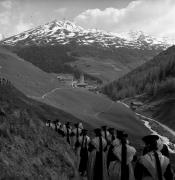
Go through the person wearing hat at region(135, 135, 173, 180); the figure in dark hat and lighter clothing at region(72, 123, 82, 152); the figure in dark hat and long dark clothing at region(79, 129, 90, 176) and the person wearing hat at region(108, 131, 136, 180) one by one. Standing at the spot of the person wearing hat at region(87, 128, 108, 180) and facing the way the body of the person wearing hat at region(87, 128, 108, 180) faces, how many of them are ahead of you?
2

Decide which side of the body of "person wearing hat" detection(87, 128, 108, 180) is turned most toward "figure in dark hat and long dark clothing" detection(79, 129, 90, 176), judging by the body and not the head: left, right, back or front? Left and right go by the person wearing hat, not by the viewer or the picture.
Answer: front

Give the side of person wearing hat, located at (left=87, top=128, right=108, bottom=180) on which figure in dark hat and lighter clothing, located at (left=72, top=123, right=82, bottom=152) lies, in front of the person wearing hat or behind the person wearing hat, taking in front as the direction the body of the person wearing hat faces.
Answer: in front

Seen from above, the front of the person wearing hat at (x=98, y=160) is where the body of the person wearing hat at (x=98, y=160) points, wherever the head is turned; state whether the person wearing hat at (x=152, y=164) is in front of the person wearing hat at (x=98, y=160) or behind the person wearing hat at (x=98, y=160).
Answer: behind

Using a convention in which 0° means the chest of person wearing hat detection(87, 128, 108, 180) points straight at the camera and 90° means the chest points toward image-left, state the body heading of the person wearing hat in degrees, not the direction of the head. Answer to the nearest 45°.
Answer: approximately 180°

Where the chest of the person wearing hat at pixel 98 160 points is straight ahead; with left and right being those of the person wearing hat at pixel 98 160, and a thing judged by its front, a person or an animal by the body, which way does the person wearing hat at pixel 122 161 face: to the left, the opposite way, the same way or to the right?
the same way

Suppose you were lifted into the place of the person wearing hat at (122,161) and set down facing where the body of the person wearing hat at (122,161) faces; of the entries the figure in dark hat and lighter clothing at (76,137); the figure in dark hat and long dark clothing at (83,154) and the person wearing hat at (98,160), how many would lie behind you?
0

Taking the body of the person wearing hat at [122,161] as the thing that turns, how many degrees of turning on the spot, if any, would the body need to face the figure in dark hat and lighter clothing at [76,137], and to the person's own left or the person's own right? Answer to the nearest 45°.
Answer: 0° — they already face them

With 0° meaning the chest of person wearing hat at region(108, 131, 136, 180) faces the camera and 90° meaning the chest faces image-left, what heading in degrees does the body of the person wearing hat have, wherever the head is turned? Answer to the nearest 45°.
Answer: approximately 180°

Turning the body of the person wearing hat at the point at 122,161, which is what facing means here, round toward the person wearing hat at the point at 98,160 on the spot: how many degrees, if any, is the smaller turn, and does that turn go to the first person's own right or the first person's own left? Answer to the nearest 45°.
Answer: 0° — they already face them

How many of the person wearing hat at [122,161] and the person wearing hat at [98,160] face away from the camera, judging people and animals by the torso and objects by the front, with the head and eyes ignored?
2

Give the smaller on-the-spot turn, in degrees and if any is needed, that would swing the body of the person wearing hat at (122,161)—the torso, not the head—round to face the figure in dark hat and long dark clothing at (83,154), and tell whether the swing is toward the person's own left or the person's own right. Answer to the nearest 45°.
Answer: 0° — they already face them
